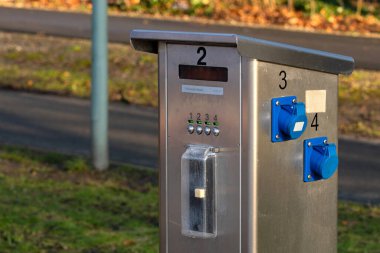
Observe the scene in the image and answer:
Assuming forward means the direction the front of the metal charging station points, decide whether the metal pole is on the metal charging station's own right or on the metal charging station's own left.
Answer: on the metal charging station's own right

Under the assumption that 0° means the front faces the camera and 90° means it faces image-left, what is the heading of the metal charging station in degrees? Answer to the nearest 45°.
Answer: approximately 45°
